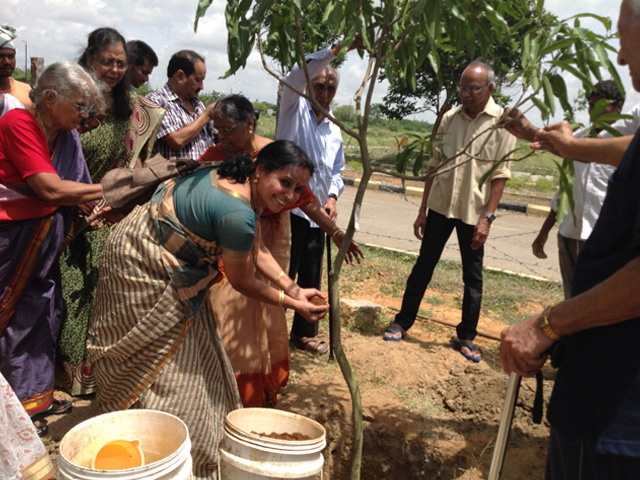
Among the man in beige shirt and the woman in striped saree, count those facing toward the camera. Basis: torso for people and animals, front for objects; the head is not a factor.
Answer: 1

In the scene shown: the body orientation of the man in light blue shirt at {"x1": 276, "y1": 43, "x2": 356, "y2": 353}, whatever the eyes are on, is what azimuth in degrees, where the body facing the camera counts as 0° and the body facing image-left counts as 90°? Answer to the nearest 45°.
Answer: approximately 315°

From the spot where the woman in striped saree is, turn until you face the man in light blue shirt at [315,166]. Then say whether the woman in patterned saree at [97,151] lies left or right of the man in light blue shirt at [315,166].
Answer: left

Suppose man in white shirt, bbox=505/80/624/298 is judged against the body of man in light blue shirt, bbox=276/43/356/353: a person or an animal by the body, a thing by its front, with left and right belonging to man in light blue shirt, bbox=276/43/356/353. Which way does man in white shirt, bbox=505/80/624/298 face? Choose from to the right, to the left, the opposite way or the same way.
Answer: to the right

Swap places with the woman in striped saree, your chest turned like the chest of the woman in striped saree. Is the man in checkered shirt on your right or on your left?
on your left

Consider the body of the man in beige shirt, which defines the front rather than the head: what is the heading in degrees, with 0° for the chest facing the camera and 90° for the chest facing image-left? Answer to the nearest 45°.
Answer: approximately 0°

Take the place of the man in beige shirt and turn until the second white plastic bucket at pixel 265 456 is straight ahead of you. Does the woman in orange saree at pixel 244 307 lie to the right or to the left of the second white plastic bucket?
right

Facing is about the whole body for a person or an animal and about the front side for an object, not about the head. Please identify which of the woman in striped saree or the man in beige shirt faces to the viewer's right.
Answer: the woman in striped saree

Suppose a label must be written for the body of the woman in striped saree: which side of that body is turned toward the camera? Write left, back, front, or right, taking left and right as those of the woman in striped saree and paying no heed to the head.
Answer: right
